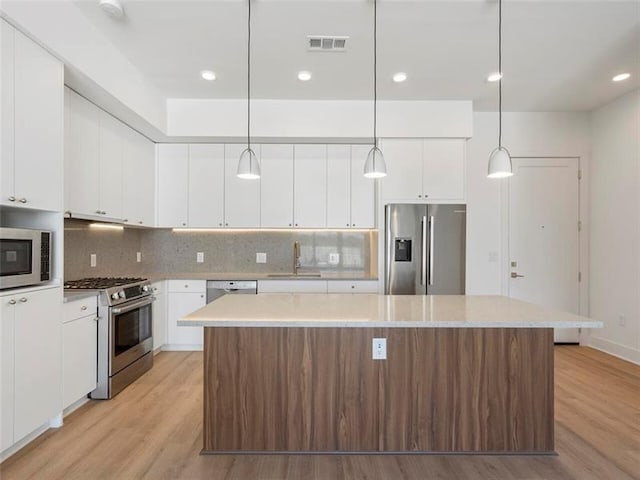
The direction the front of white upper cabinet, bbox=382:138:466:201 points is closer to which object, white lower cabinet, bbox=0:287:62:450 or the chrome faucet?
the white lower cabinet

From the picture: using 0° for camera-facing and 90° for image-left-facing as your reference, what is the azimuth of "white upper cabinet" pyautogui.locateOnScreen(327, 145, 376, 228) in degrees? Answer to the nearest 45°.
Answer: approximately 0°

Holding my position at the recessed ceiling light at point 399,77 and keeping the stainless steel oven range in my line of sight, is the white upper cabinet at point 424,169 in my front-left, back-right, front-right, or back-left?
back-right

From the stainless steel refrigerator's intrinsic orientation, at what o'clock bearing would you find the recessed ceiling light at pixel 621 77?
The recessed ceiling light is roughly at 9 o'clock from the stainless steel refrigerator.

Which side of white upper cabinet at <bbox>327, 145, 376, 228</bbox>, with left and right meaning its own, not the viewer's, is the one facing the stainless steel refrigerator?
left

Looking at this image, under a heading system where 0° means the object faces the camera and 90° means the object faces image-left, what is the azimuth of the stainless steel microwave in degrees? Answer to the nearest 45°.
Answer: approximately 315°

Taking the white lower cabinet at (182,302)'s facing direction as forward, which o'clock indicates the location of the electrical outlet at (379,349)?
The electrical outlet is roughly at 11 o'clock from the white lower cabinet.

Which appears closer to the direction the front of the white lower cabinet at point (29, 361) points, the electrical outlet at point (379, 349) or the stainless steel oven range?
the electrical outlet

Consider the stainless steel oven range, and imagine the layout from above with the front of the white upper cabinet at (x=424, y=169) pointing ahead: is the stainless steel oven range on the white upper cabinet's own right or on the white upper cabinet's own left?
on the white upper cabinet's own right

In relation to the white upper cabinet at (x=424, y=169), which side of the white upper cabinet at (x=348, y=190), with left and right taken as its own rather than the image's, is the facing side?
left

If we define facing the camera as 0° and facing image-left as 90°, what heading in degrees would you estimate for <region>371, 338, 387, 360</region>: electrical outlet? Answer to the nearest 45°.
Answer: approximately 0°

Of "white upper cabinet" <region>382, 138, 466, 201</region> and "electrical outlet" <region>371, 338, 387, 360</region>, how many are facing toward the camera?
2

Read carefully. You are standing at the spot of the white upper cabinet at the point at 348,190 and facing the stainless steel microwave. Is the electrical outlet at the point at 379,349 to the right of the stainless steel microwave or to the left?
left

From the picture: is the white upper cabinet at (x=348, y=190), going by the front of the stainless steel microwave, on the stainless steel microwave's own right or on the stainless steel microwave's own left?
on the stainless steel microwave's own left
